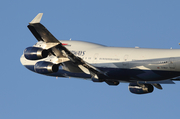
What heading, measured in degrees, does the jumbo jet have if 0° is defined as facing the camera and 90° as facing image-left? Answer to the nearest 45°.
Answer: approximately 135°
